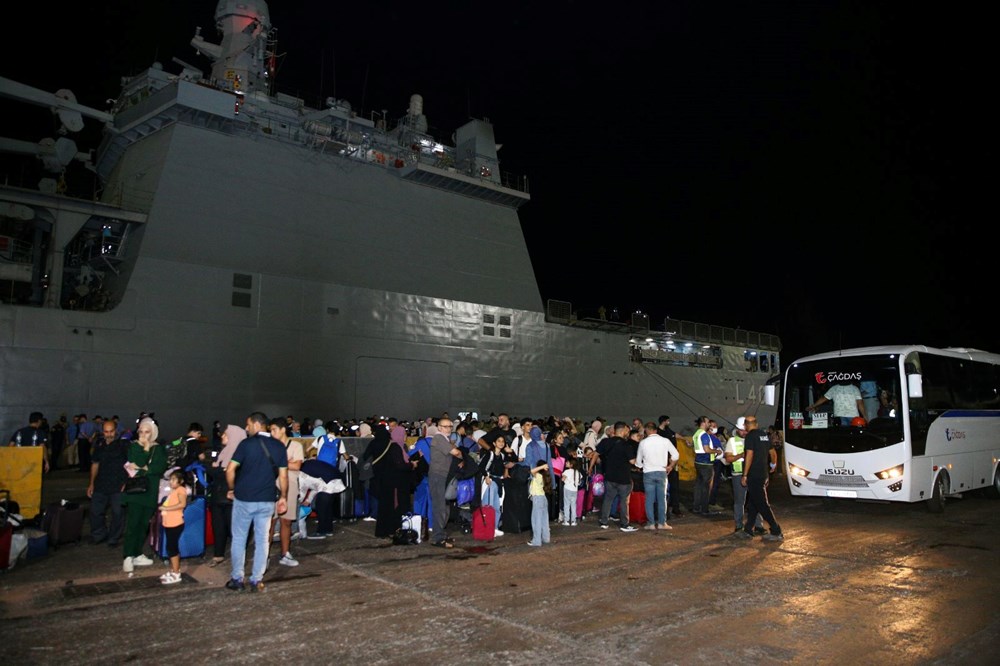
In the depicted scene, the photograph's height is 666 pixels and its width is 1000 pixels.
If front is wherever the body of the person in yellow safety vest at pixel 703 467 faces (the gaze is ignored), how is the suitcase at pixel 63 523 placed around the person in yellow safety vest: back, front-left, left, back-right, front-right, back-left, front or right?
back-right

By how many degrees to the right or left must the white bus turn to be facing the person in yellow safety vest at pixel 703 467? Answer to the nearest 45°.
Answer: approximately 45° to its right

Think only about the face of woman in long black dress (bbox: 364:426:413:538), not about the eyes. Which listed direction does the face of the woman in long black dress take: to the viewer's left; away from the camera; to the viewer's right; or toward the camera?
away from the camera

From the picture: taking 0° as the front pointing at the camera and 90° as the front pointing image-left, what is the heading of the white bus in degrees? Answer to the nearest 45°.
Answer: approximately 45°

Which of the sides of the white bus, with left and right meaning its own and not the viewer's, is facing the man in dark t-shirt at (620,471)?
front

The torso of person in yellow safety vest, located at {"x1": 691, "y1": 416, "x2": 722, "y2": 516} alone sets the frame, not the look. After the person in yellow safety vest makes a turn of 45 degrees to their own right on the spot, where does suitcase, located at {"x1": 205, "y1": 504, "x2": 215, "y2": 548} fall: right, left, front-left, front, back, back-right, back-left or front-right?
right

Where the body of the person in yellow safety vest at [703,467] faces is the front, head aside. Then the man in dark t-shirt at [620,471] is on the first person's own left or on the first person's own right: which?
on the first person's own right

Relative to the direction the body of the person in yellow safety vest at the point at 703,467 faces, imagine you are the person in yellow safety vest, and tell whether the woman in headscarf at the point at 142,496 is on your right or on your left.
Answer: on your right
